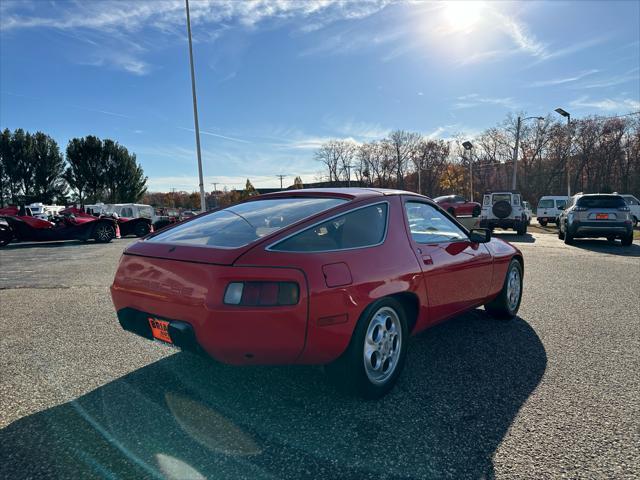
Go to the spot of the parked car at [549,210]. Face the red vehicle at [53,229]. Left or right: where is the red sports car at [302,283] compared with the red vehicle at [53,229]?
left

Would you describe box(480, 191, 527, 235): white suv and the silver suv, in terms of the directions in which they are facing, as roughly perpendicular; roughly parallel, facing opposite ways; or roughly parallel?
roughly parallel

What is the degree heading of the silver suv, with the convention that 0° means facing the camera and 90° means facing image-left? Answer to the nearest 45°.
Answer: approximately 180°

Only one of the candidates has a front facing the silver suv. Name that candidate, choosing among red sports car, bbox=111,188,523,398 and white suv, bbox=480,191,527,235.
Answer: the red sports car

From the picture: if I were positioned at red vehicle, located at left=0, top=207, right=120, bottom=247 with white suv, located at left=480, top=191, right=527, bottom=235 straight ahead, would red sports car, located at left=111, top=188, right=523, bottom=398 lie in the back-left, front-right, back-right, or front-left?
front-right

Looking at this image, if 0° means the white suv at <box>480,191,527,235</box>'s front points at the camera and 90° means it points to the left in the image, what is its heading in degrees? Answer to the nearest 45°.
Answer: approximately 180°

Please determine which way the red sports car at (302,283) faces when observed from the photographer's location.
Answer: facing away from the viewer and to the right of the viewer

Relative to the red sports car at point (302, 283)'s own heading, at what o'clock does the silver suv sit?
The silver suv is roughly at 12 o'clock from the red sports car.

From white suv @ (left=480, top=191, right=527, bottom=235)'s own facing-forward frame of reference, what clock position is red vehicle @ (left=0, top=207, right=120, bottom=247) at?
The red vehicle is roughly at 8 o'clock from the white suv.

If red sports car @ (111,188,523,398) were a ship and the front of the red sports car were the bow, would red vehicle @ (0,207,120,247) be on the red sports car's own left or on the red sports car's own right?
on the red sports car's own left

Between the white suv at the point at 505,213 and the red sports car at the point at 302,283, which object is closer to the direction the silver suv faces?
the white suv

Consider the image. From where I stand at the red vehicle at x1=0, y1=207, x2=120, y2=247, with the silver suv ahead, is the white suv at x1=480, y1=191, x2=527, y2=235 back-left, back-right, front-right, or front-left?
front-left

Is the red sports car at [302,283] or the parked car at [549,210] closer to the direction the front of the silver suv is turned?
the parked car
